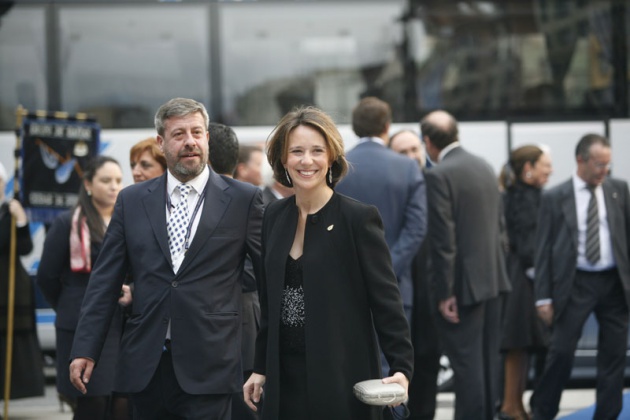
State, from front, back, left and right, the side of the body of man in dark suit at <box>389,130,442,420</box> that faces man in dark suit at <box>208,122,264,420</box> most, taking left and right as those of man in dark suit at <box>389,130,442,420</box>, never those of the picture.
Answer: right

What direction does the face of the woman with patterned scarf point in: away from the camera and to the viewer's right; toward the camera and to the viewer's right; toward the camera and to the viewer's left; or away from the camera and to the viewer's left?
toward the camera and to the viewer's right

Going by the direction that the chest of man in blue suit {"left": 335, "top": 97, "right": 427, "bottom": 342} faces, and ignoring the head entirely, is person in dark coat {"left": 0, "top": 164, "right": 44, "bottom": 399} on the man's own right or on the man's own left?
on the man's own left

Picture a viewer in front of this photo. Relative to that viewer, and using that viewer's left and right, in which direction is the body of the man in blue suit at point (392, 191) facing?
facing away from the viewer

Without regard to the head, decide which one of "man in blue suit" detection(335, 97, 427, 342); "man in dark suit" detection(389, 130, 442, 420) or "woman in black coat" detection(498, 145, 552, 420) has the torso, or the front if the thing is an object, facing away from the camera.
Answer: "man in blue suit" detection(335, 97, 427, 342)

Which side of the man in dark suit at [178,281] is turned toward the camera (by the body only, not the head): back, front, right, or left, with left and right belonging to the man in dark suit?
front
